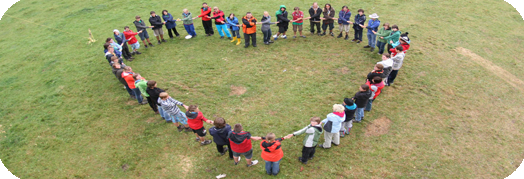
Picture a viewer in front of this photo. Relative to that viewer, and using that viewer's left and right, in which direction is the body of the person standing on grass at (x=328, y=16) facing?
facing the viewer

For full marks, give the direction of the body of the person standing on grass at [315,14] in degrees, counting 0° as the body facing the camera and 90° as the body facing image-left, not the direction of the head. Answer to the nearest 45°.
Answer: approximately 0°

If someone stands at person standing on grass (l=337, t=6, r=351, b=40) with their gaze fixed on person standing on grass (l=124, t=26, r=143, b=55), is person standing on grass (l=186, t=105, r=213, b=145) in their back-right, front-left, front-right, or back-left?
front-left

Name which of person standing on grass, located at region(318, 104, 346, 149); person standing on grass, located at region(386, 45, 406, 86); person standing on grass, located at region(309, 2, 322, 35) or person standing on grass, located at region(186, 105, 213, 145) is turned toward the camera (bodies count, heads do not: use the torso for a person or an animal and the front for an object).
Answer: person standing on grass, located at region(309, 2, 322, 35)

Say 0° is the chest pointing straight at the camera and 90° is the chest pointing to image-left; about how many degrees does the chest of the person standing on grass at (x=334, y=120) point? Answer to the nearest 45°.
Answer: approximately 135°

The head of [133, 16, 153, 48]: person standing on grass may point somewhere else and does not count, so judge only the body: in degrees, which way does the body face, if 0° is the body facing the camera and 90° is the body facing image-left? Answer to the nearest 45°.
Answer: approximately 315°

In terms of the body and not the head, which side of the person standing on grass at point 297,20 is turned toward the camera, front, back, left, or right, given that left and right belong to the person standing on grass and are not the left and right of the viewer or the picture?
front

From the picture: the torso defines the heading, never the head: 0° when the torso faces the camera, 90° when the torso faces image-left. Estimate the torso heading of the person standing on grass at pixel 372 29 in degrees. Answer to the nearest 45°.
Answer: approximately 45°

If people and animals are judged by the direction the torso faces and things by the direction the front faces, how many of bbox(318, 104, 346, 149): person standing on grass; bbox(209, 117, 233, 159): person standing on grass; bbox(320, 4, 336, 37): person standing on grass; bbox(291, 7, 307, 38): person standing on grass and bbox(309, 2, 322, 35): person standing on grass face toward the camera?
3

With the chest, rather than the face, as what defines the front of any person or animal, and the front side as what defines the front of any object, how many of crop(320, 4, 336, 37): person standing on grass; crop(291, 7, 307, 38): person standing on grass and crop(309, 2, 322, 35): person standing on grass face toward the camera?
3

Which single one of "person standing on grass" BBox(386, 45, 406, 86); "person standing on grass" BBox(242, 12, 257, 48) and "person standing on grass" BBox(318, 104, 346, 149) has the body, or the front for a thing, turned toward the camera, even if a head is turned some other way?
"person standing on grass" BBox(242, 12, 257, 48)

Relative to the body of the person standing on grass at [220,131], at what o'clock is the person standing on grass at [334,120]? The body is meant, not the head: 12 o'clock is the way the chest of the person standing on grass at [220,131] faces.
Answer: the person standing on grass at [334,120] is roughly at 3 o'clock from the person standing on grass at [220,131].

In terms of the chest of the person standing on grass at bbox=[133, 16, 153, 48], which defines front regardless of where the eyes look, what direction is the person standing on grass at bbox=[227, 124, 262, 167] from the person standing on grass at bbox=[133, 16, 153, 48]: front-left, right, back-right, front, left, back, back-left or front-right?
front-right

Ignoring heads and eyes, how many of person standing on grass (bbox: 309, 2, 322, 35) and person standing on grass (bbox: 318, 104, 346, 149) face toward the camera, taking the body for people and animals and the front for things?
1

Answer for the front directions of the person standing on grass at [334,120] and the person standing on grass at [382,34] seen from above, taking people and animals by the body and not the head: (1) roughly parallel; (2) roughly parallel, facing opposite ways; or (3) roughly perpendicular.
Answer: roughly perpendicular

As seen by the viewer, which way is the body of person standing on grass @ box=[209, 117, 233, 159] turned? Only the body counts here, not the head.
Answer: away from the camera
